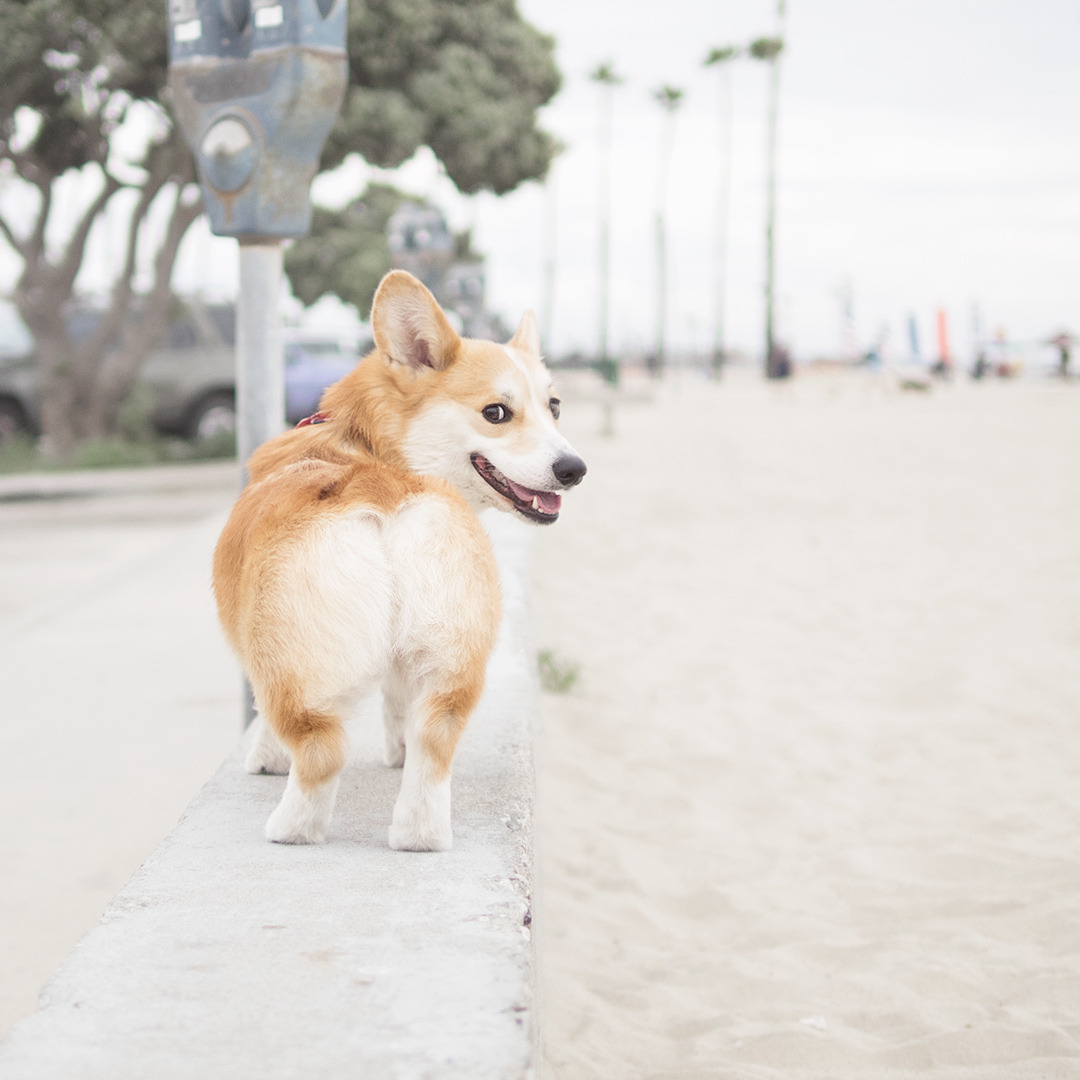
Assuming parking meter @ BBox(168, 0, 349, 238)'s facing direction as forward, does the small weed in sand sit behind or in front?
behind

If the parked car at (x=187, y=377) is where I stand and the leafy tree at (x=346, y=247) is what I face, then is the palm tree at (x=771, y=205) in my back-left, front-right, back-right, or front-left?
front-right

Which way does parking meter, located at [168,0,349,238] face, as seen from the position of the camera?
facing the viewer and to the left of the viewer

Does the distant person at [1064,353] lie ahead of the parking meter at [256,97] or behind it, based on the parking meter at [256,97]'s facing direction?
behind

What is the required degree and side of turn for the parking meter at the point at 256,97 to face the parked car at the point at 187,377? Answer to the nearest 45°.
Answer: approximately 135° to its right

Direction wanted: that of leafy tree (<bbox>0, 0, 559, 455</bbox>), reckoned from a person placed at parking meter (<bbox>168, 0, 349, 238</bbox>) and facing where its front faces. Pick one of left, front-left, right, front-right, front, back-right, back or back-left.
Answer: back-right

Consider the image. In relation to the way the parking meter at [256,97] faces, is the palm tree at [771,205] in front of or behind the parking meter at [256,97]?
behind

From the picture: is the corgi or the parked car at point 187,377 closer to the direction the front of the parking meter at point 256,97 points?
the corgi
